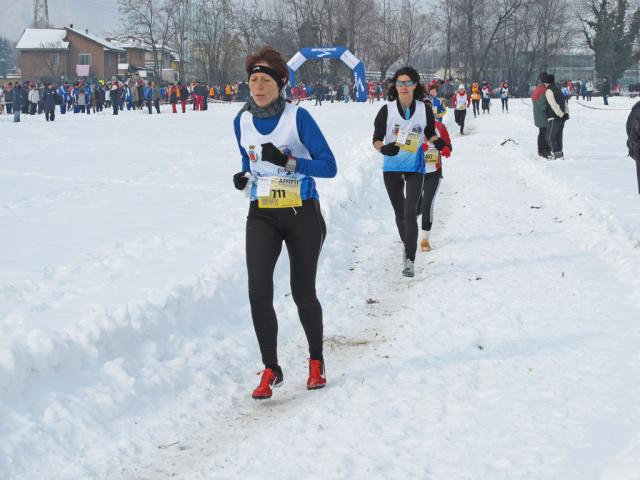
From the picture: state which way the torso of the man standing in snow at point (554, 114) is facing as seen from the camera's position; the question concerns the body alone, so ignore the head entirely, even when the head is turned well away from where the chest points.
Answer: to the viewer's left

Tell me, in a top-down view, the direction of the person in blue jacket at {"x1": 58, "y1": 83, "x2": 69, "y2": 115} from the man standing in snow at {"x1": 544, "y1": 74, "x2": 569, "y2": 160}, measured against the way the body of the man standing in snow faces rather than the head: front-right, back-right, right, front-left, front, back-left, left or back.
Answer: front-right

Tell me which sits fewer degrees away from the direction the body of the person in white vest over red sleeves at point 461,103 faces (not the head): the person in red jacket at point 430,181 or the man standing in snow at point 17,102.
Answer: the person in red jacket

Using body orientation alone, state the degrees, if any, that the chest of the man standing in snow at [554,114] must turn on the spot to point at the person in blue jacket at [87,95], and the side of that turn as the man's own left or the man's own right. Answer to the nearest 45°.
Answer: approximately 45° to the man's own right

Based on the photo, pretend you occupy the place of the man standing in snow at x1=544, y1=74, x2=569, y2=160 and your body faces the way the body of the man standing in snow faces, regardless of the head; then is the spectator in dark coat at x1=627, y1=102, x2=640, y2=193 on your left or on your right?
on your left

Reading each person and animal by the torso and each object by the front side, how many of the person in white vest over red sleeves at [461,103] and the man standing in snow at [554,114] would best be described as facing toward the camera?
1

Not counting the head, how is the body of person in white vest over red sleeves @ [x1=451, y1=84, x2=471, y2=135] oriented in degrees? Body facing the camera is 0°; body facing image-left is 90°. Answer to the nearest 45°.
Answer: approximately 0°

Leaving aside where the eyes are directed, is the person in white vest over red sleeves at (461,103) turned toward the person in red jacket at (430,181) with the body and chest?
yes

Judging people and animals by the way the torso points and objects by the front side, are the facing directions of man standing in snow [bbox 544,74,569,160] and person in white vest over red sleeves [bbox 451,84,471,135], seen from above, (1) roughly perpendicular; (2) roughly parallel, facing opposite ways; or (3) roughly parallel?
roughly perpendicular
